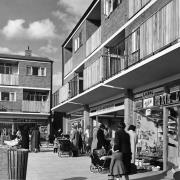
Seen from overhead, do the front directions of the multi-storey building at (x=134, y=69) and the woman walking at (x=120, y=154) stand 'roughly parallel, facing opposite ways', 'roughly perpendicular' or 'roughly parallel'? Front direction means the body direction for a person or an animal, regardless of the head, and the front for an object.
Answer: roughly perpendicular

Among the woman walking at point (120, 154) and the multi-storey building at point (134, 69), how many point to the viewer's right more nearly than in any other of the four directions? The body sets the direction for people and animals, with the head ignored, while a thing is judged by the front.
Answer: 0

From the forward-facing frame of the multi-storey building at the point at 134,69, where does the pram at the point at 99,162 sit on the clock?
The pram is roughly at 11 o'clock from the multi-storey building.

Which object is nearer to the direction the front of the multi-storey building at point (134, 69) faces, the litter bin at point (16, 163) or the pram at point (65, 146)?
the litter bin

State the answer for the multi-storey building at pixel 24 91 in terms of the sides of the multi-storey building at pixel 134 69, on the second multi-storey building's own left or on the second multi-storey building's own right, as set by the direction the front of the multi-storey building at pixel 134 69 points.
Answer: on the second multi-storey building's own right

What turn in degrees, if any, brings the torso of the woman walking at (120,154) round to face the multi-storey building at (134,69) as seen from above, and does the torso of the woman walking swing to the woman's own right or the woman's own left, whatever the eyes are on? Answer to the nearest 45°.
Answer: approximately 45° to the woman's own right

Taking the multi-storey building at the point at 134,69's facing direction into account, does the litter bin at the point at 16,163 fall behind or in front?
in front

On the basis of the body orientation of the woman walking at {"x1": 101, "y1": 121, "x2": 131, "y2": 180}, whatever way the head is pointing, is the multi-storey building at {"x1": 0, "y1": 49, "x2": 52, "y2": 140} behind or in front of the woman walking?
in front

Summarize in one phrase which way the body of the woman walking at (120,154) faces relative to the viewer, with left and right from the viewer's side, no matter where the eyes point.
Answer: facing away from the viewer and to the left of the viewer
